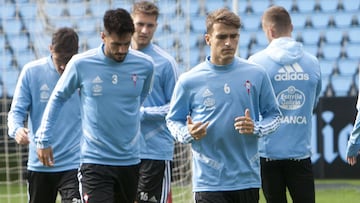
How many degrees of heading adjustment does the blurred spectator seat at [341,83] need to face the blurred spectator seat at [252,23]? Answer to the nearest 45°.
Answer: approximately 135° to its right

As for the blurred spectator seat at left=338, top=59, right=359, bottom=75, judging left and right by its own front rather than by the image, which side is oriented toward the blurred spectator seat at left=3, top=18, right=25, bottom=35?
right

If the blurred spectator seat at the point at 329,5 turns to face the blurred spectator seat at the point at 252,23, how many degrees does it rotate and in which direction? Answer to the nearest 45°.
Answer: approximately 90° to its right

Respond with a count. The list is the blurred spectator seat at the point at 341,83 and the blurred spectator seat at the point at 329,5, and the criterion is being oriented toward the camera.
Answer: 2

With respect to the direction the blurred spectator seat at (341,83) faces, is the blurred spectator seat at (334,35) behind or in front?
behind

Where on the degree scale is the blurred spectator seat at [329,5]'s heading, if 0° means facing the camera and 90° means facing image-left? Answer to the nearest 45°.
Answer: approximately 0°

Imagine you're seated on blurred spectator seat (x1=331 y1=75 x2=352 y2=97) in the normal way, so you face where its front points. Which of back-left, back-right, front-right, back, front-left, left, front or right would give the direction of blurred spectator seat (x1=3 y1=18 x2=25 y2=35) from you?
right

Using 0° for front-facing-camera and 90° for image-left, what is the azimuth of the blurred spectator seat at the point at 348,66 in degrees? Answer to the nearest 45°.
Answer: approximately 0°
